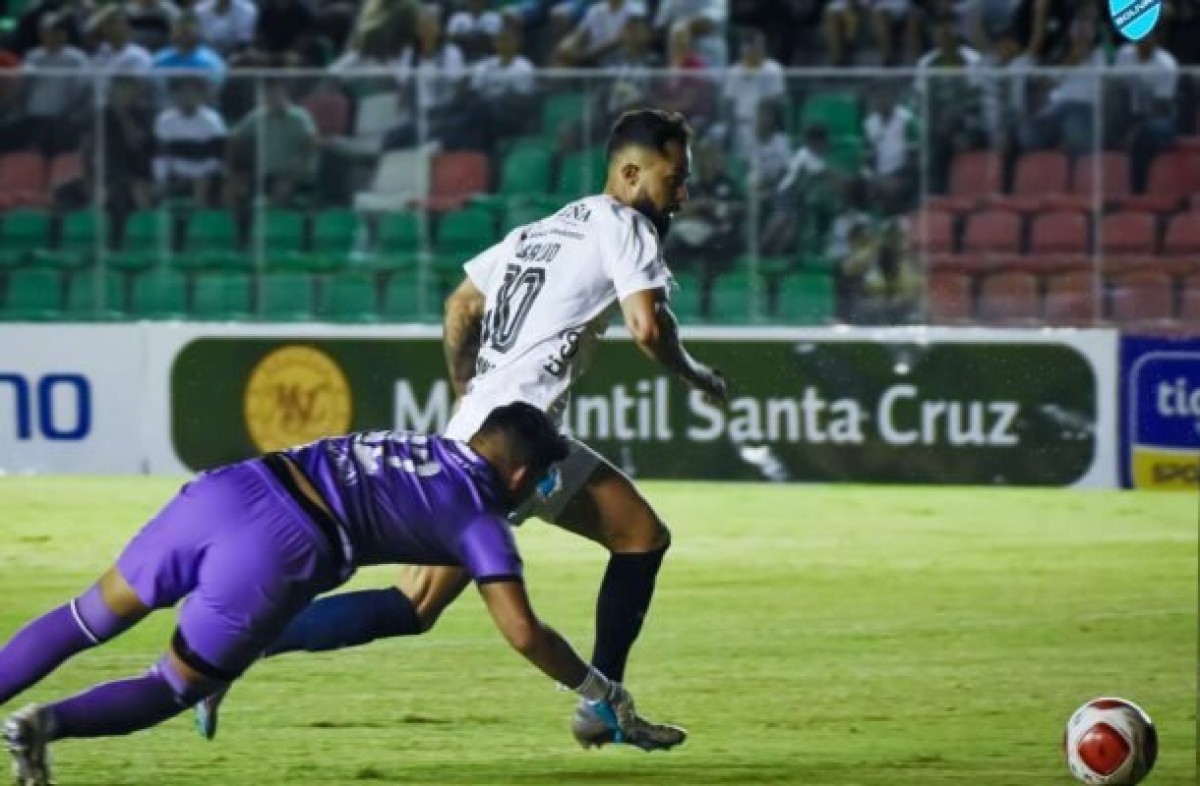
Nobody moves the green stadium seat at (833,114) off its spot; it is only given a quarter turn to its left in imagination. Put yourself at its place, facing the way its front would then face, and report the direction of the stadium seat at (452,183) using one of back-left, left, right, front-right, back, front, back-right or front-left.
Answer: back

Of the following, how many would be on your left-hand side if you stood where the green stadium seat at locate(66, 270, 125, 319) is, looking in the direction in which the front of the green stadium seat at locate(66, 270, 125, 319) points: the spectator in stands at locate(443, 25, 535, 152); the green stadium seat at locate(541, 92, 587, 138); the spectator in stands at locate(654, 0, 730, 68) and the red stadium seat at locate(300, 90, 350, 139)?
4

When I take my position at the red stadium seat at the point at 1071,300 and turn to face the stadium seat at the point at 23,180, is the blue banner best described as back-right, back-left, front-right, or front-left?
back-left

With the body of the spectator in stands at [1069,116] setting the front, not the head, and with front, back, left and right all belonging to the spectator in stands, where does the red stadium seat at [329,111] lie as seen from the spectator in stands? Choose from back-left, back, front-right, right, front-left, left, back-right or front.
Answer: front-right

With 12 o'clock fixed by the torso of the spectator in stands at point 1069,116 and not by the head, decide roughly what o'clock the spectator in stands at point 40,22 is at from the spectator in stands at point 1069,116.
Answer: the spectator in stands at point 40,22 is roughly at 2 o'clock from the spectator in stands at point 1069,116.

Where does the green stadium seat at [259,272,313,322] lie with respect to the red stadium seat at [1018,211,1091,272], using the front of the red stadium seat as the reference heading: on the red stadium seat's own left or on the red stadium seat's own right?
on the red stadium seat's own right

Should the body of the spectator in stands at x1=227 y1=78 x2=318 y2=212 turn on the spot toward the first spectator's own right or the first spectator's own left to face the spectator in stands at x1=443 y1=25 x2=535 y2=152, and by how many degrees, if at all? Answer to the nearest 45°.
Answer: approximately 90° to the first spectator's own left

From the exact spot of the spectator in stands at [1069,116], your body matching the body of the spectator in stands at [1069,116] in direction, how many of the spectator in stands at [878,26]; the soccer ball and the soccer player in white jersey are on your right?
1
